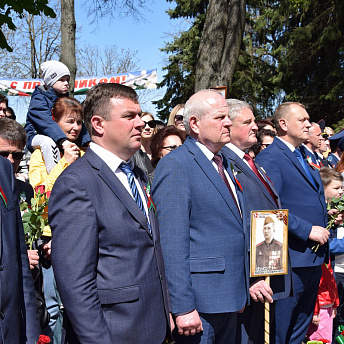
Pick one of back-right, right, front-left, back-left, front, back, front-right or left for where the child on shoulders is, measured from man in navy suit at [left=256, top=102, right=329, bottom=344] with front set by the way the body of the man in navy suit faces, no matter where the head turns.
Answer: back-right

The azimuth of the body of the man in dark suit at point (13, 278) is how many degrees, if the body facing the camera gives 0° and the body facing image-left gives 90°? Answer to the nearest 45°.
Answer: approximately 315°

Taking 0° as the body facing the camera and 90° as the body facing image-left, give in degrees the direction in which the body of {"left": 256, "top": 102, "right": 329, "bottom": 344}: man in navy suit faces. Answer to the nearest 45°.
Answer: approximately 315°

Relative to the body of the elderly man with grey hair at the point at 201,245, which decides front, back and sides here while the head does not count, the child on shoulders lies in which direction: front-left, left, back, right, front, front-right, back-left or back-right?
back

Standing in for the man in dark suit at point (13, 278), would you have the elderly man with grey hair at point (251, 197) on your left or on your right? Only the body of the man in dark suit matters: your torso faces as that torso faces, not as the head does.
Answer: on your left

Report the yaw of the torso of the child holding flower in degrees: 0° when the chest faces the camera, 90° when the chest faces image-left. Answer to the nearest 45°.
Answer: approximately 315°
